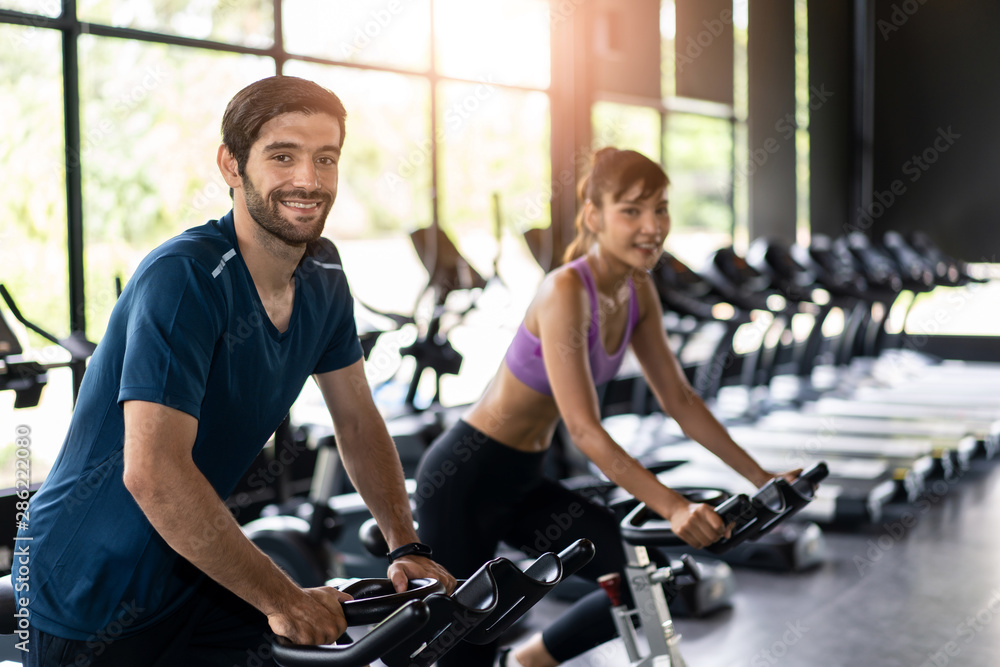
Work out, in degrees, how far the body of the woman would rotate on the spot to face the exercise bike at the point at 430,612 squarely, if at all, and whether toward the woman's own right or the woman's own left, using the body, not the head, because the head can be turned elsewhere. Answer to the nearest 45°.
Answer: approximately 45° to the woman's own right

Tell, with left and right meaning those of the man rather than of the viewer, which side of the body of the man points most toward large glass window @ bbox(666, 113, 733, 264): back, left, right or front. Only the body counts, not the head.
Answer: left

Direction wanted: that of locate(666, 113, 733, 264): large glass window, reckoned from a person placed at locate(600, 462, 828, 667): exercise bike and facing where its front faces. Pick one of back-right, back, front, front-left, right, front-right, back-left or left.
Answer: back-left

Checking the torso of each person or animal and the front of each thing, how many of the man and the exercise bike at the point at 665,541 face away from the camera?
0

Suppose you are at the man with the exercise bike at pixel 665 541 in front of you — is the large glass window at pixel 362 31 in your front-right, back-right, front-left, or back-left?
front-left

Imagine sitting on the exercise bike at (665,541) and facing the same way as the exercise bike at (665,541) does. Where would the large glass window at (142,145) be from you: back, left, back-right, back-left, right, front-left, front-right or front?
back

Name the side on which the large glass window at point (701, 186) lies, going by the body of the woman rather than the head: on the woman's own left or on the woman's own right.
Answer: on the woman's own left

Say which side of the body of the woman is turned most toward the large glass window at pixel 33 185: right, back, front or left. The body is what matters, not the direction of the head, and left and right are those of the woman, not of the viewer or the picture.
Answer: back

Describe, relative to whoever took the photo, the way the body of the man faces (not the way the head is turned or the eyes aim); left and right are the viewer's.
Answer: facing the viewer and to the right of the viewer
